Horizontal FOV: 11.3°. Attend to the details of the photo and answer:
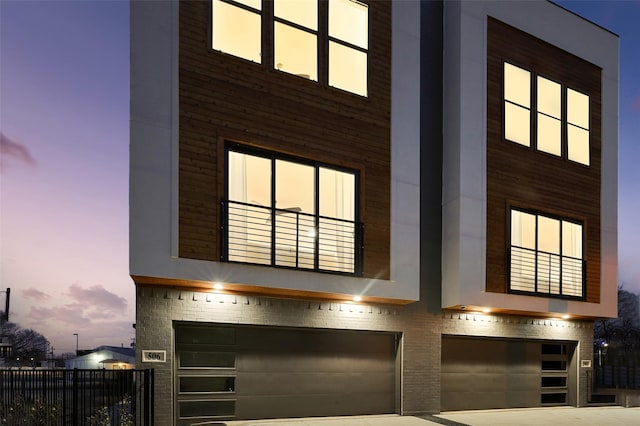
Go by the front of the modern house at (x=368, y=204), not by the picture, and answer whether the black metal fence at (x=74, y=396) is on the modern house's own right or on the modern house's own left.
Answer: on the modern house's own right

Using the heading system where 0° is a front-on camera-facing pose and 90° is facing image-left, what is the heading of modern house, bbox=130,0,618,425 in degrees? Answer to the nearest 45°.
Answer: approximately 315°

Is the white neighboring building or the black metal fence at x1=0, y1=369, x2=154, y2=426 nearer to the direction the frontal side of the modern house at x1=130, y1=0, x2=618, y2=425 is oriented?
the black metal fence
